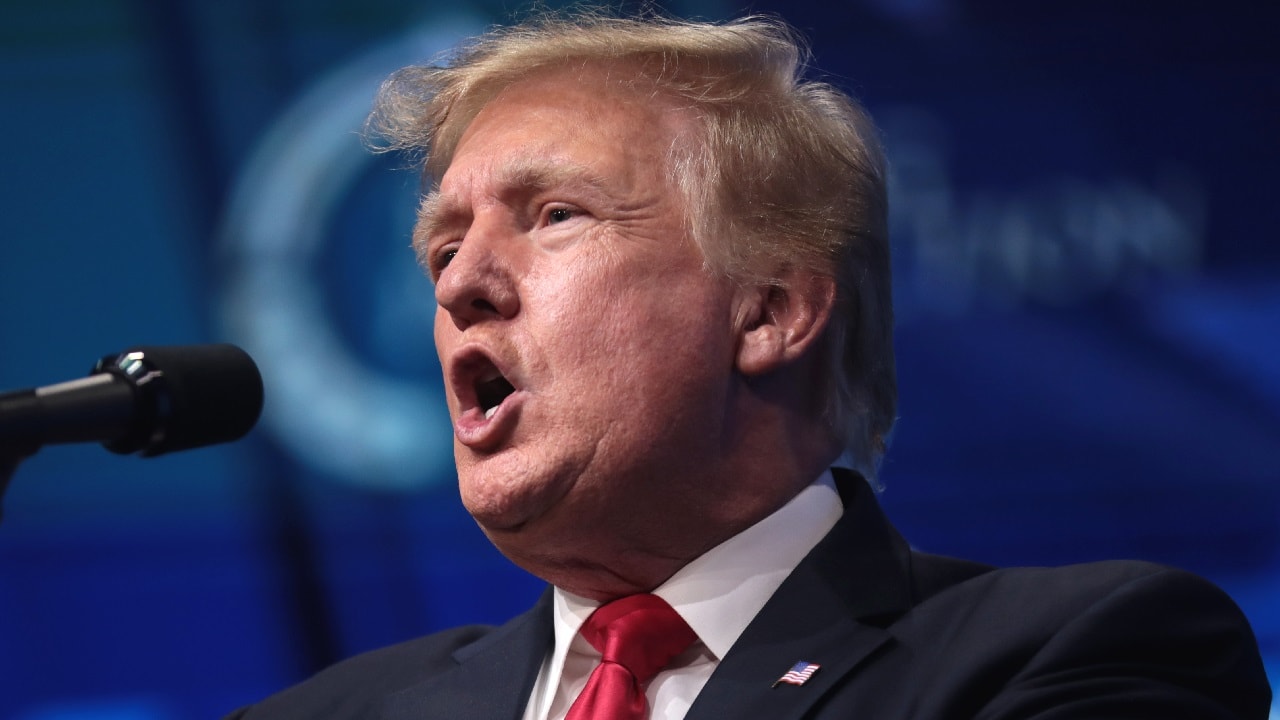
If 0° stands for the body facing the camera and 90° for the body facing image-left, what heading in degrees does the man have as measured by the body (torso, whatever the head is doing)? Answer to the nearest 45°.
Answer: approximately 45°

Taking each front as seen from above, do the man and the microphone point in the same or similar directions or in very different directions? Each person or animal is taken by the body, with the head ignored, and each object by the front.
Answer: very different directions

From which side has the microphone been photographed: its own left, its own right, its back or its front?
right

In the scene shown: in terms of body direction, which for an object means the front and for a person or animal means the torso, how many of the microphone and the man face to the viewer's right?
1

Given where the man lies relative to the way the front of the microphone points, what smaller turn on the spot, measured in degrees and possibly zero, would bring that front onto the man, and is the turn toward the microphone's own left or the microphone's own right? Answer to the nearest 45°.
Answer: approximately 45° to the microphone's own left
